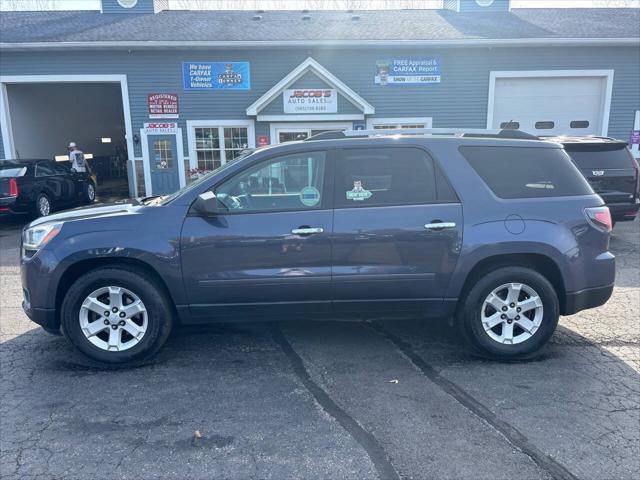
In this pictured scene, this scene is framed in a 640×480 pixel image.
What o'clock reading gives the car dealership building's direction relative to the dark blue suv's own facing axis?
The car dealership building is roughly at 3 o'clock from the dark blue suv.

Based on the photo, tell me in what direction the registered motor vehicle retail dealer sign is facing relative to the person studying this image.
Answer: facing the viewer

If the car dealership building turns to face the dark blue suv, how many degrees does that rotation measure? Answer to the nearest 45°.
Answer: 0° — it already faces it

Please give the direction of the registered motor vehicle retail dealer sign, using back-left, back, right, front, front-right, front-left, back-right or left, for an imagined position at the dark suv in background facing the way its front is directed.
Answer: left

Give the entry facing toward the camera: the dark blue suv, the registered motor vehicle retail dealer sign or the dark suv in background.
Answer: the registered motor vehicle retail dealer sign

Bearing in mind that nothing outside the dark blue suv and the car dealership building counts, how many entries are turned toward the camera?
1

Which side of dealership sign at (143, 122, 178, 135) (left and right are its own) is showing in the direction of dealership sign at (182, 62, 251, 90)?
left

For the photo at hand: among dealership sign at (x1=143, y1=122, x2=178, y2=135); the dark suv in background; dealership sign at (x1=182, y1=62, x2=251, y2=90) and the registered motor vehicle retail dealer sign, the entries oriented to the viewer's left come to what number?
0

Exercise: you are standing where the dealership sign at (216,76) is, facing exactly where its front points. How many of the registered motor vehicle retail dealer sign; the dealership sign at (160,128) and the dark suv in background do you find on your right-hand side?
2

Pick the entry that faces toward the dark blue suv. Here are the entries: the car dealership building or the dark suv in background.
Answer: the car dealership building

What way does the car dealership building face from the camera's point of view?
toward the camera

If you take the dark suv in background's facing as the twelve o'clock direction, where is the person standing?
The person standing is roughly at 9 o'clock from the dark suv in background.

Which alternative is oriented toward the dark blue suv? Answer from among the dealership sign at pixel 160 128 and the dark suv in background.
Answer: the dealership sign

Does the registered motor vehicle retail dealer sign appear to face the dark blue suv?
yes

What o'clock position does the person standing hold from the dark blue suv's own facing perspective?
The person standing is roughly at 2 o'clock from the dark blue suv.

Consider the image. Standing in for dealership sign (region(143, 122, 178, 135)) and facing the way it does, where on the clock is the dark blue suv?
The dark blue suv is roughly at 12 o'clock from the dealership sign.

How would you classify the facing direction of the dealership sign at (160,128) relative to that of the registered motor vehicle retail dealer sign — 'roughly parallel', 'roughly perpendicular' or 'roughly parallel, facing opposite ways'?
roughly parallel

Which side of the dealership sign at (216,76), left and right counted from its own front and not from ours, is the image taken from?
front

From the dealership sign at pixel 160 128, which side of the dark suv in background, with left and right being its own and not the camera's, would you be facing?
left

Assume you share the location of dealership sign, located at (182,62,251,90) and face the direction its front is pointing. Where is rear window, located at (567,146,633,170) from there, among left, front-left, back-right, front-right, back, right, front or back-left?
front-left

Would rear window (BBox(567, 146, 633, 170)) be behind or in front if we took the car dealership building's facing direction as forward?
in front

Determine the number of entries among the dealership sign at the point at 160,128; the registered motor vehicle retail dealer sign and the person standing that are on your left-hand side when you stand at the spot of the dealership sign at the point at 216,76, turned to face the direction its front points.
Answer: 0

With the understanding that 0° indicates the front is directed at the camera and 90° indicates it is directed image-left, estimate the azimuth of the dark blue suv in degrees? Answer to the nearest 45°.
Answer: approximately 90°

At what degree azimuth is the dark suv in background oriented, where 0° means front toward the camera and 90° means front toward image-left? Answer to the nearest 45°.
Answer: approximately 180°
